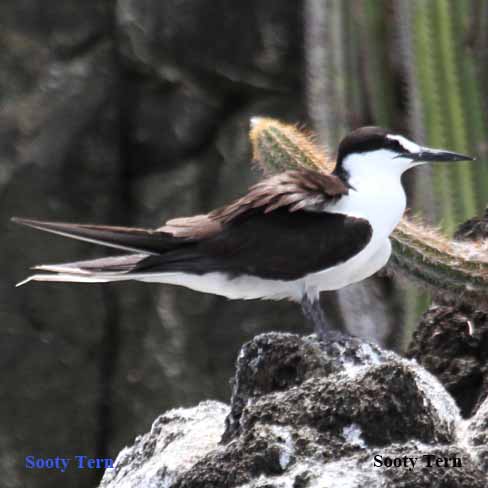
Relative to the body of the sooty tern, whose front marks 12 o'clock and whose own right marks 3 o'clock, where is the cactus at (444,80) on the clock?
The cactus is roughly at 10 o'clock from the sooty tern.

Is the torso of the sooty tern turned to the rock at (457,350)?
yes

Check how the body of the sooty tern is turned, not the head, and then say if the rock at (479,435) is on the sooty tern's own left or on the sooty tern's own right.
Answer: on the sooty tern's own right

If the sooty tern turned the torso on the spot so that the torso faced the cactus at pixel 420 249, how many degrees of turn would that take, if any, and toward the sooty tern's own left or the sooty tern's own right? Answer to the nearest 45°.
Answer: approximately 45° to the sooty tern's own left

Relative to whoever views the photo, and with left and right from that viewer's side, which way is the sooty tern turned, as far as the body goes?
facing to the right of the viewer
